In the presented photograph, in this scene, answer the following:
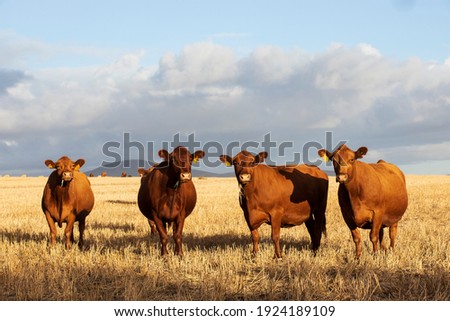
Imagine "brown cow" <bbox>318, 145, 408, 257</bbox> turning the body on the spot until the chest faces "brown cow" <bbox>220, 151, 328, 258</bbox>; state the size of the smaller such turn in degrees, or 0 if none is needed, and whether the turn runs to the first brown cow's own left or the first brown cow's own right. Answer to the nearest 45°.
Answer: approximately 45° to the first brown cow's own right

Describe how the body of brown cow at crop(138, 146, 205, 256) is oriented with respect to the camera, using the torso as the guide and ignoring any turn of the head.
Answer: toward the camera

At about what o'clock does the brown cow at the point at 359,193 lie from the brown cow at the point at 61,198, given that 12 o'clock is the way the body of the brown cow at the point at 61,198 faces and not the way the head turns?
the brown cow at the point at 359,193 is roughly at 10 o'clock from the brown cow at the point at 61,198.

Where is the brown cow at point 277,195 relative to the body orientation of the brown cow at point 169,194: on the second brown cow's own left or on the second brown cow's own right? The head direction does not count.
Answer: on the second brown cow's own left

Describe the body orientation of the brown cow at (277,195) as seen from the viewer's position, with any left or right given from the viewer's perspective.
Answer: facing the viewer and to the left of the viewer

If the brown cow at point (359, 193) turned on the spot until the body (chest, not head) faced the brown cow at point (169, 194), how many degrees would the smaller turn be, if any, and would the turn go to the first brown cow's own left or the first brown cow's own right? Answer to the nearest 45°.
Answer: approximately 45° to the first brown cow's own right

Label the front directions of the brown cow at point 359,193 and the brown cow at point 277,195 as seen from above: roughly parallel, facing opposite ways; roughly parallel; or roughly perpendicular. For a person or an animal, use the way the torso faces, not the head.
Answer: roughly parallel

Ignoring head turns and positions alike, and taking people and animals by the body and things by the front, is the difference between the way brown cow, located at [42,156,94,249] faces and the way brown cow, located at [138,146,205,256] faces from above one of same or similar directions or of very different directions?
same or similar directions

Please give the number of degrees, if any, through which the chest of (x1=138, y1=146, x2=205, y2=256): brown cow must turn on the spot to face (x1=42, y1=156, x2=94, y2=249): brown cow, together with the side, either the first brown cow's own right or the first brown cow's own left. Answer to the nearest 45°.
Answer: approximately 135° to the first brown cow's own right

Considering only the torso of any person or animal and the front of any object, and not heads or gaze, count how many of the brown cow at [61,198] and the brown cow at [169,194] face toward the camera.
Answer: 2

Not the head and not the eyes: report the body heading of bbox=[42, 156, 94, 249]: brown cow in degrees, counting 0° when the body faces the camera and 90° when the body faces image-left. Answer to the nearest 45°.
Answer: approximately 0°

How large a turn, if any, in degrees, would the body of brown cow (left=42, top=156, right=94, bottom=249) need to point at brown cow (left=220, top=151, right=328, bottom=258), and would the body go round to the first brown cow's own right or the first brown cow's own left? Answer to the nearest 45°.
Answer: approximately 45° to the first brown cow's own left
